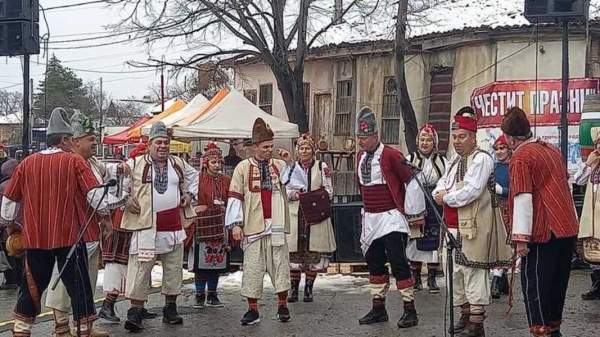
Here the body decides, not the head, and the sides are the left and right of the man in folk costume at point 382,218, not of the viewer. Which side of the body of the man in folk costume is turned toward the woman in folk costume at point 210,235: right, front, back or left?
right

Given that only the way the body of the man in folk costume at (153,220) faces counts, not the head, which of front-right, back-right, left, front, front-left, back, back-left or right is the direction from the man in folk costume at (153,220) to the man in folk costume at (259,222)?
left

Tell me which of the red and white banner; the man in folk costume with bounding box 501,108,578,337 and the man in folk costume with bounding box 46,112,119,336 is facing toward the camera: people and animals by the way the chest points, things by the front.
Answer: the red and white banner

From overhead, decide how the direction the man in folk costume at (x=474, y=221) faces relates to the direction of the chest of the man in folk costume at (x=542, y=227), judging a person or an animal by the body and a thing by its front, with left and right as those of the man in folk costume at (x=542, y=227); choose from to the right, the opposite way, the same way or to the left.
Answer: to the left

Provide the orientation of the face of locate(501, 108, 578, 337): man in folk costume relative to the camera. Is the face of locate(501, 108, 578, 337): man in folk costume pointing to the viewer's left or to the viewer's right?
to the viewer's left

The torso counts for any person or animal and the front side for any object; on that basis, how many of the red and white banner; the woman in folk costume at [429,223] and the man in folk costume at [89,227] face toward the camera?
2

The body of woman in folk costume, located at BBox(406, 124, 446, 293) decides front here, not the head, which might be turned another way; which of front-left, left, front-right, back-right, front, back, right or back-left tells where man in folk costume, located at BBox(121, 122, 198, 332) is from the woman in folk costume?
front-right

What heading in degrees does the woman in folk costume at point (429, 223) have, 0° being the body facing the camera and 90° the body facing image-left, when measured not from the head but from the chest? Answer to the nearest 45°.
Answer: approximately 0°

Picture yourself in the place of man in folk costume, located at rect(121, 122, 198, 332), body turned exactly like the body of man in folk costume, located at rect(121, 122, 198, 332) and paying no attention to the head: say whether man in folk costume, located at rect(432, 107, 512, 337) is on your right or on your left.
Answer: on your left

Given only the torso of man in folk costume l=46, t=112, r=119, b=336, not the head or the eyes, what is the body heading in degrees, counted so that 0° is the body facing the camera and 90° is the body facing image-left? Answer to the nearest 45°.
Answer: approximately 270°

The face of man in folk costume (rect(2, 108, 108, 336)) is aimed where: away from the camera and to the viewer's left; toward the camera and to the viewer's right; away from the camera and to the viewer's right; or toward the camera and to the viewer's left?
away from the camera and to the viewer's right

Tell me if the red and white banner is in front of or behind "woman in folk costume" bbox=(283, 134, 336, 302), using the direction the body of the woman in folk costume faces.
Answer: behind

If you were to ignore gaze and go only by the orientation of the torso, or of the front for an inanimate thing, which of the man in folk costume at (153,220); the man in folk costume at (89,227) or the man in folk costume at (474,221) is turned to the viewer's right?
the man in folk costume at (89,227)
